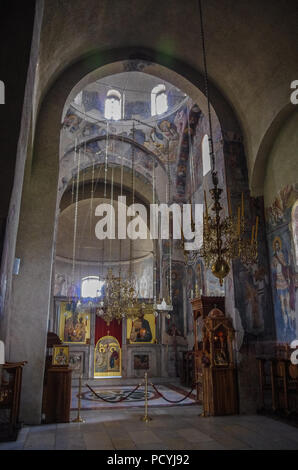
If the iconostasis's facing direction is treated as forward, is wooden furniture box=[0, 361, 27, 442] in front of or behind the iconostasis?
in front

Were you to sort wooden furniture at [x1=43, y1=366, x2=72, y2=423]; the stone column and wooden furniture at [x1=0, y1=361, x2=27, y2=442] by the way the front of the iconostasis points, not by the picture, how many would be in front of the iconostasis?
3

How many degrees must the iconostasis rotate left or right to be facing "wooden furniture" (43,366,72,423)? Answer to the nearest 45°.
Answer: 0° — it already faces it

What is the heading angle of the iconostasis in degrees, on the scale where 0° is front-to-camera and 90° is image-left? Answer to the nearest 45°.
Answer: approximately 0°

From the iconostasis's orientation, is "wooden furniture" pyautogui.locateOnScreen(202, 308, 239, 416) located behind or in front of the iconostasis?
in front

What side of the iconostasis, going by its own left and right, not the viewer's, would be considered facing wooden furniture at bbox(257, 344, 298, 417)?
front

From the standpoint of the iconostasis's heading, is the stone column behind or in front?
in front
